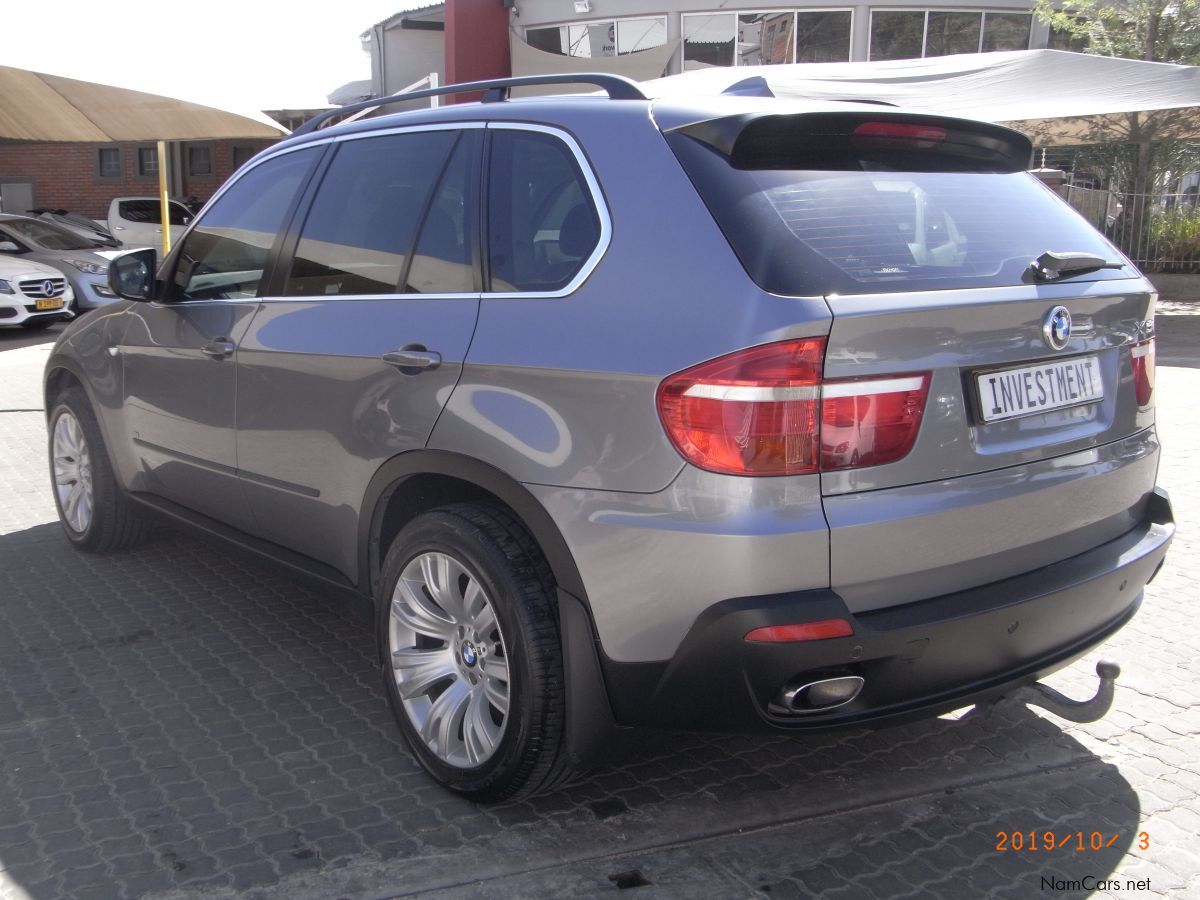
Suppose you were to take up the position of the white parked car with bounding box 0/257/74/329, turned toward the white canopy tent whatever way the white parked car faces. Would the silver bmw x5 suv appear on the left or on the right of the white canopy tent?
right

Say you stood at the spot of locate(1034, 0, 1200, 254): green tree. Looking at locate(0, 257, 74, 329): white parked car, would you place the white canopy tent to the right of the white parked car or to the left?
left

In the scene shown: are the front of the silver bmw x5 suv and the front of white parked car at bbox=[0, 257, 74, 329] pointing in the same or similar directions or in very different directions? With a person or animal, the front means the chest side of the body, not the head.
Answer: very different directions

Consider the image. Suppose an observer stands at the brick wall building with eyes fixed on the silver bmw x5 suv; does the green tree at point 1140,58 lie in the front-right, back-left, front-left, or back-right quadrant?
front-left

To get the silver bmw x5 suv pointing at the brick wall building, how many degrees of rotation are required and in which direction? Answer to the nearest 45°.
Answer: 0° — it already faces it

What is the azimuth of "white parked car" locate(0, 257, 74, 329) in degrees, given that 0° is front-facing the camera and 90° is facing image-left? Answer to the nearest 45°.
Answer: approximately 315°

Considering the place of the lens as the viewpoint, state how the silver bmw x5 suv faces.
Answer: facing away from the viewer and to the left of the viewer

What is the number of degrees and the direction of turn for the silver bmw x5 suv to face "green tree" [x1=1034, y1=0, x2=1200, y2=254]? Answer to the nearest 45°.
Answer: approximately 90° to its right

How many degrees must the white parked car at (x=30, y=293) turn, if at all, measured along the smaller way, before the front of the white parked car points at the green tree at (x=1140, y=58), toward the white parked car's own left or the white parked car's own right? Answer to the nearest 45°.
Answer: approximately 45° to the white parked car's own left

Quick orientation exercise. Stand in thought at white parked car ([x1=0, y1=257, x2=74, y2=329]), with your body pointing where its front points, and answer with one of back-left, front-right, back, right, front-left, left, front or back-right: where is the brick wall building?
back-left

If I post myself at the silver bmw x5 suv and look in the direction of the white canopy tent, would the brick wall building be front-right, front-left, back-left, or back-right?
front-left
